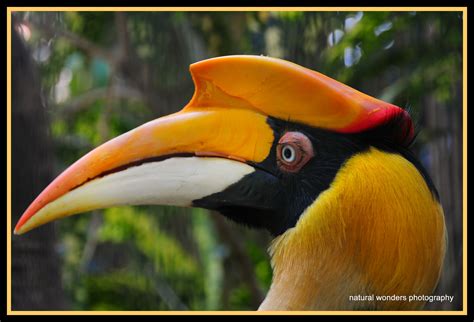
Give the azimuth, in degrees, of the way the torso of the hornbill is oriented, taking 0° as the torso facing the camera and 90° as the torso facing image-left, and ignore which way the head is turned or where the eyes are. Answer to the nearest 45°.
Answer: approximately 90°
